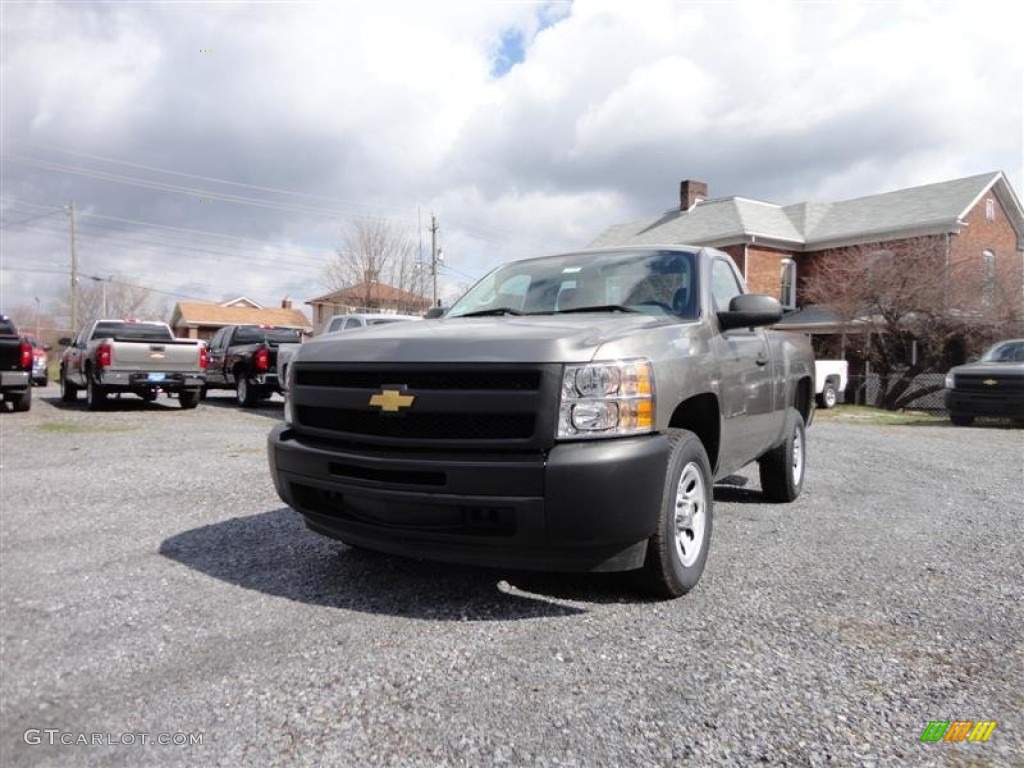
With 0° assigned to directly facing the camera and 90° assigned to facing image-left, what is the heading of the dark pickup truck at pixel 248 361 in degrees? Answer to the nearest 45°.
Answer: approximately 135°

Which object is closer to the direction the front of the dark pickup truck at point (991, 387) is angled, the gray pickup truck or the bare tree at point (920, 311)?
the gray pickup truck

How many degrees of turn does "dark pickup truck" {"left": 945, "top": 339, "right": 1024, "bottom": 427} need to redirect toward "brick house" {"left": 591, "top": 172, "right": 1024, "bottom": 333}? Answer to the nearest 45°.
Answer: approximately 135° to its right

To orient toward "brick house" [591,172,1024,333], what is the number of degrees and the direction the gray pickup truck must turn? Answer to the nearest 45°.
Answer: approximately 180°

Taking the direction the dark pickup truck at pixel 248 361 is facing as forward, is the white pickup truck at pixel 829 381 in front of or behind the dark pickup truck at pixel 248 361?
behind

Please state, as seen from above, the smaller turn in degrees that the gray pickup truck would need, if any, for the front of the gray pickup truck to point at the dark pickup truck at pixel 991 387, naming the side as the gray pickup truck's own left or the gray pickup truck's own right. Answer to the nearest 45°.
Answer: approximately 180°
